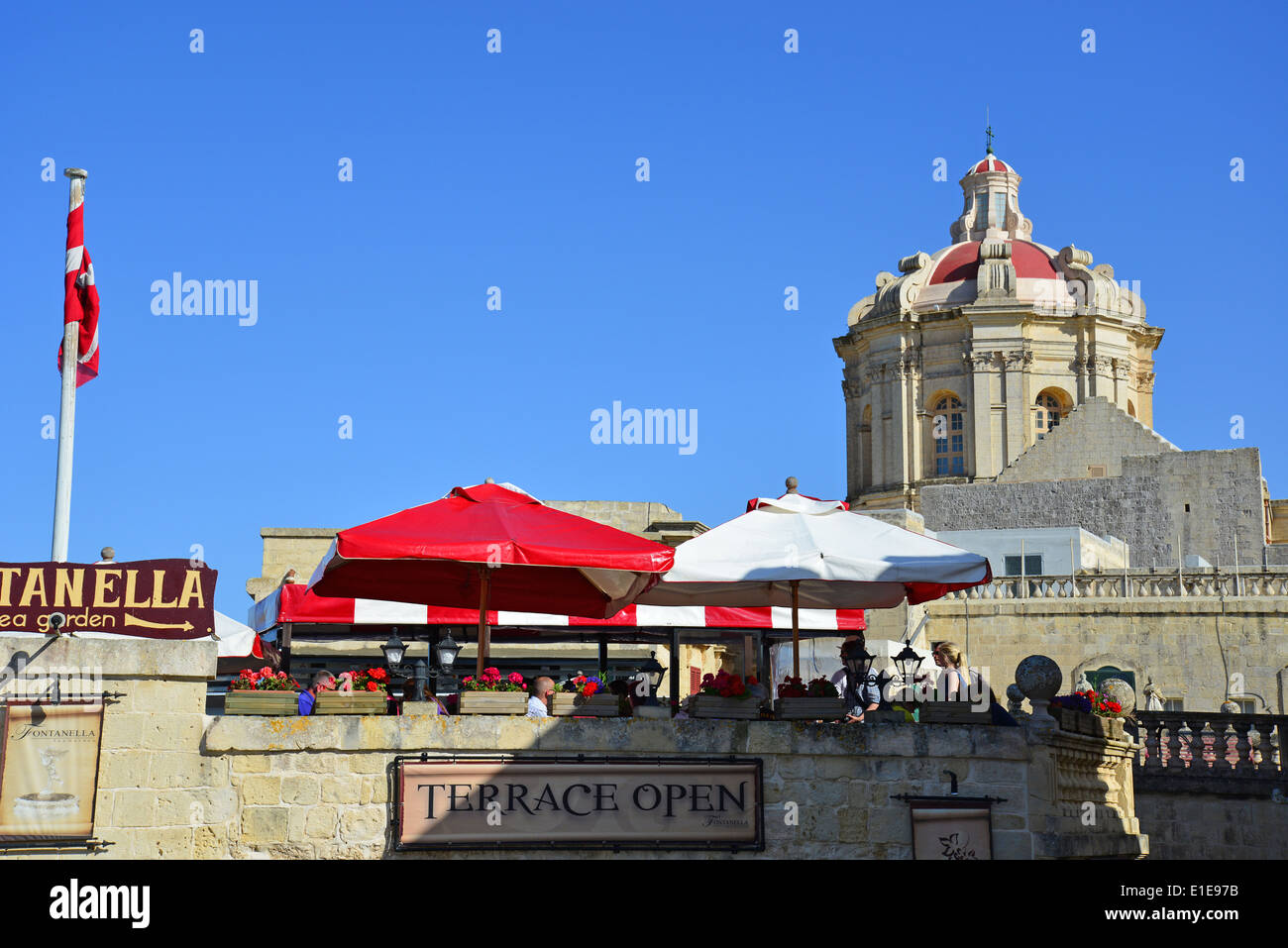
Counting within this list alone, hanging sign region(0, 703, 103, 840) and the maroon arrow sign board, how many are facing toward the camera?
2

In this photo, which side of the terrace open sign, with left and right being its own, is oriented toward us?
front

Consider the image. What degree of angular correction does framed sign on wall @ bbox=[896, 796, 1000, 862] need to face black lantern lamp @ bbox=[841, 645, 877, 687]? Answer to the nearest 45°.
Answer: approximately 135° to its right

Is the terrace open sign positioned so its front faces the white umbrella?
no

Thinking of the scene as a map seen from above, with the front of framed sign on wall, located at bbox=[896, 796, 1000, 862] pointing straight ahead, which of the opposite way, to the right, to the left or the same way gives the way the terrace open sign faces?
the same way

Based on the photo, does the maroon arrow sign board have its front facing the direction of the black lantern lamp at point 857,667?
no

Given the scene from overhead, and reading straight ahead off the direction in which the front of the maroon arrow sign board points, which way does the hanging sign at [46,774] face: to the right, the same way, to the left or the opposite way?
the same way

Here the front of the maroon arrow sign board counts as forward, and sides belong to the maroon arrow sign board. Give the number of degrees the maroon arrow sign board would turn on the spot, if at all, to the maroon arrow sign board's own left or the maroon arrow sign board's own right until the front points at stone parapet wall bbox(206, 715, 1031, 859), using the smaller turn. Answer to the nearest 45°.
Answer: approximately 90° to the maroon arrow sign board's own left

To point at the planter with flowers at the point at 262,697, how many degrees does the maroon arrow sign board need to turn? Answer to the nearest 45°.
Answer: approximately 90° to its left

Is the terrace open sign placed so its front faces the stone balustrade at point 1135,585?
no

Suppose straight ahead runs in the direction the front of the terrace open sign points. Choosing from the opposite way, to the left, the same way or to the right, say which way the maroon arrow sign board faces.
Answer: the same way

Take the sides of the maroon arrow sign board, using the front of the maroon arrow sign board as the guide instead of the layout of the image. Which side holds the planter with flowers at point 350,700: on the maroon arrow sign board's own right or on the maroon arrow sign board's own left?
on the maroon arrow sign board's own left

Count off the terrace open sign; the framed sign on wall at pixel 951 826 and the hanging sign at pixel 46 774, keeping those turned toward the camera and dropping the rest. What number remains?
3

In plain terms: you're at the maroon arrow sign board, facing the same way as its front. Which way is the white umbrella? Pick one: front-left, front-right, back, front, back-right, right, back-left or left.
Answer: left

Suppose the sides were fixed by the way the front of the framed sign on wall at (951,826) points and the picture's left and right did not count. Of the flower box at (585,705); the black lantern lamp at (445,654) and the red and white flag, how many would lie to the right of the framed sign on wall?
3

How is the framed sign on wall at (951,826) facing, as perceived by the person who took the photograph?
facing the viewer
